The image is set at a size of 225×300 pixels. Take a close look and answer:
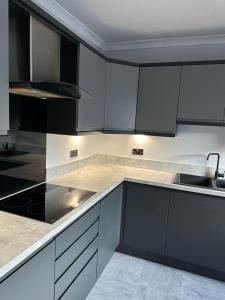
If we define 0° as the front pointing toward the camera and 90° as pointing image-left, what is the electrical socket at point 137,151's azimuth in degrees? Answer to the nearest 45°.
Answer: approximately 0°

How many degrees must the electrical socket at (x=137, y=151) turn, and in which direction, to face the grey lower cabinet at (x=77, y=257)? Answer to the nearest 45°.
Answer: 0° — it already faces it

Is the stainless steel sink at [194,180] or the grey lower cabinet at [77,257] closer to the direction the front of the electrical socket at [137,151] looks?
the grey lower cabinet

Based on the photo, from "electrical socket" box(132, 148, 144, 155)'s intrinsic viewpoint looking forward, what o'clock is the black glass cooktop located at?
The black glass cooktop is roughly at 1 o'clock from the electrical socket.

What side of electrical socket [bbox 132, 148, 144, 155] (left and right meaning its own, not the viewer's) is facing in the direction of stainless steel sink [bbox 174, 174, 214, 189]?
left

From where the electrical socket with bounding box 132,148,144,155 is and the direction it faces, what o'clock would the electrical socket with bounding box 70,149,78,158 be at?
the electrical socket with bounding box 70,149,78,158 is roughly at 2 o'clock from the electrical socket with bounding box 132,148,144,155.

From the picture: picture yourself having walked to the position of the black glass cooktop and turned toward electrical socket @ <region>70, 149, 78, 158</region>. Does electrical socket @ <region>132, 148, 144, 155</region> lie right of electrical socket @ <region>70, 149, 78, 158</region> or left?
right

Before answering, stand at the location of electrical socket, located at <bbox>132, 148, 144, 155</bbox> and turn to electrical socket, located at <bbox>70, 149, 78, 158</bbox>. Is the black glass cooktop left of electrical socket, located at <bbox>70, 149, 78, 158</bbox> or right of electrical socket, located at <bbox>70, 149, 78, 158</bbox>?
left
